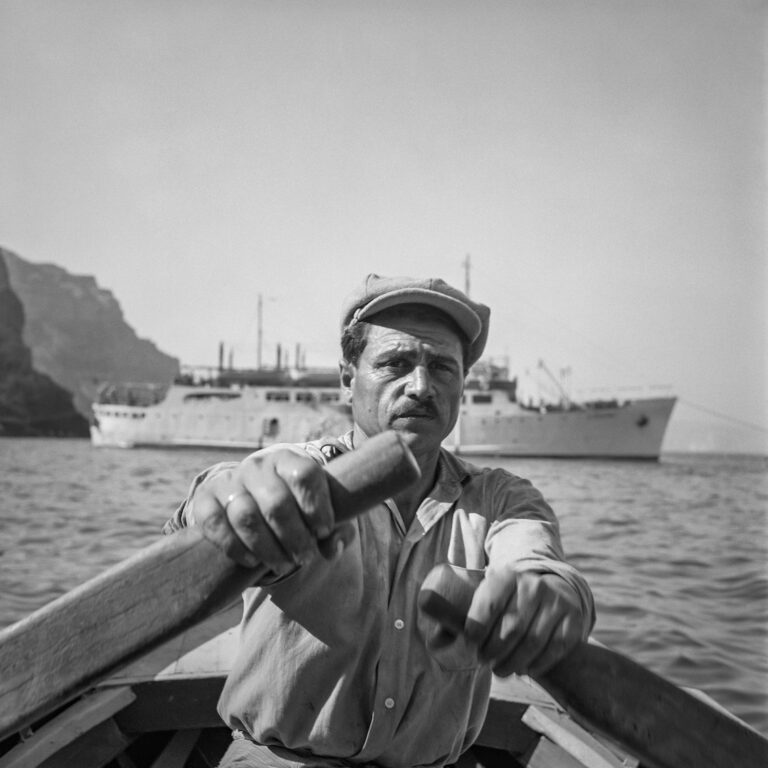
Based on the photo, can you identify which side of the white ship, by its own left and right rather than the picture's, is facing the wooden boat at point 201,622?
right

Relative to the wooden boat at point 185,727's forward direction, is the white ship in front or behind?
in front

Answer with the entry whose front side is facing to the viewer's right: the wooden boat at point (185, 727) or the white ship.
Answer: the white ship

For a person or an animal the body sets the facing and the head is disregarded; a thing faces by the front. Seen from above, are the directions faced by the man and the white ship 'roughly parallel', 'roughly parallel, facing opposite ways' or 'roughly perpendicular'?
roughly perpendicular

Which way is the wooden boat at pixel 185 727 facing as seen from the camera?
away from the camera

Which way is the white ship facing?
to the viewer's right

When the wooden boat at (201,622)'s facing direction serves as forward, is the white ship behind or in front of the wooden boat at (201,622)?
in front

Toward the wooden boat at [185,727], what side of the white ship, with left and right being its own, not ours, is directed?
right

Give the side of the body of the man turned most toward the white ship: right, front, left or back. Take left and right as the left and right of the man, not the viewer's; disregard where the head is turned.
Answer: back

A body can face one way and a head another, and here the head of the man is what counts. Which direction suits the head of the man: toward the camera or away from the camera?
toward the camera

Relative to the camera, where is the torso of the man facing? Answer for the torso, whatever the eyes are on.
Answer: toward the camera
